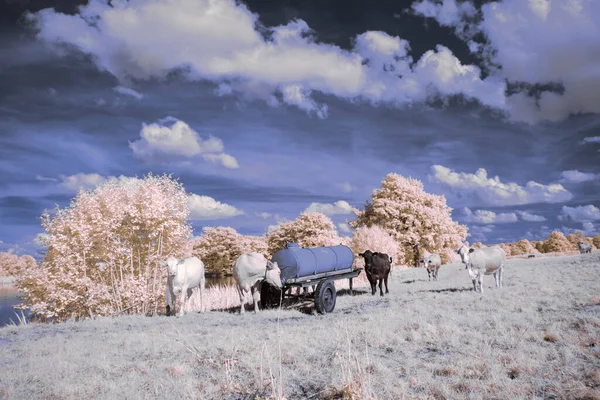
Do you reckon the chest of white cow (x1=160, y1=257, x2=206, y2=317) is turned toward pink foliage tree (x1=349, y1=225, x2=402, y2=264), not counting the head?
no

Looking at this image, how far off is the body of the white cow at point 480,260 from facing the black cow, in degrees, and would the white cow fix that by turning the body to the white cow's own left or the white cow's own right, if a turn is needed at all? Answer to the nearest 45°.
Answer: approximately 45° to the white cow's own right

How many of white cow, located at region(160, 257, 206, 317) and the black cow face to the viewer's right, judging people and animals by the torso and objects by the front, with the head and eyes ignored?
0

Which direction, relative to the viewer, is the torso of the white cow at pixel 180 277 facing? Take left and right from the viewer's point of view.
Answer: facing the viewer and to the left of the viewer

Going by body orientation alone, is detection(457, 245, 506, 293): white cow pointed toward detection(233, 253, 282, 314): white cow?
yes

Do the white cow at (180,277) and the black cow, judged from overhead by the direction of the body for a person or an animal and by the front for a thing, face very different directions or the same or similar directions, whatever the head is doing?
same or similar directions

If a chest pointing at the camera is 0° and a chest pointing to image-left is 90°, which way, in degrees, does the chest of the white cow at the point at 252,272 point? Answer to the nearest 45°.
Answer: approximately 270°

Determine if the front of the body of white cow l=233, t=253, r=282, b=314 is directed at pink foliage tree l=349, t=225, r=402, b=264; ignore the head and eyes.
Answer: no

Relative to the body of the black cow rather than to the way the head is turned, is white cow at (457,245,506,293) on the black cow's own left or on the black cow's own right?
on the black cow's own left

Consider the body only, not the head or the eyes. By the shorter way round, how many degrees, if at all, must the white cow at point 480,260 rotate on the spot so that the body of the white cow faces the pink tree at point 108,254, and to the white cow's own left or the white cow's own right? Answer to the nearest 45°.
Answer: approximately 45° to the white cow's own right

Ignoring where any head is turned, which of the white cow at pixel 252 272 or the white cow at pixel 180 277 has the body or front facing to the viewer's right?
the white cow at pixel 252 272

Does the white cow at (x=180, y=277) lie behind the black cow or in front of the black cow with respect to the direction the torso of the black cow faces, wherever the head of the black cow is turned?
in front

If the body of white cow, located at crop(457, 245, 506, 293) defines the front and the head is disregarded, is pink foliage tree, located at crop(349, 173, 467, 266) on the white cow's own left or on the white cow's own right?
on the white cow's own right
